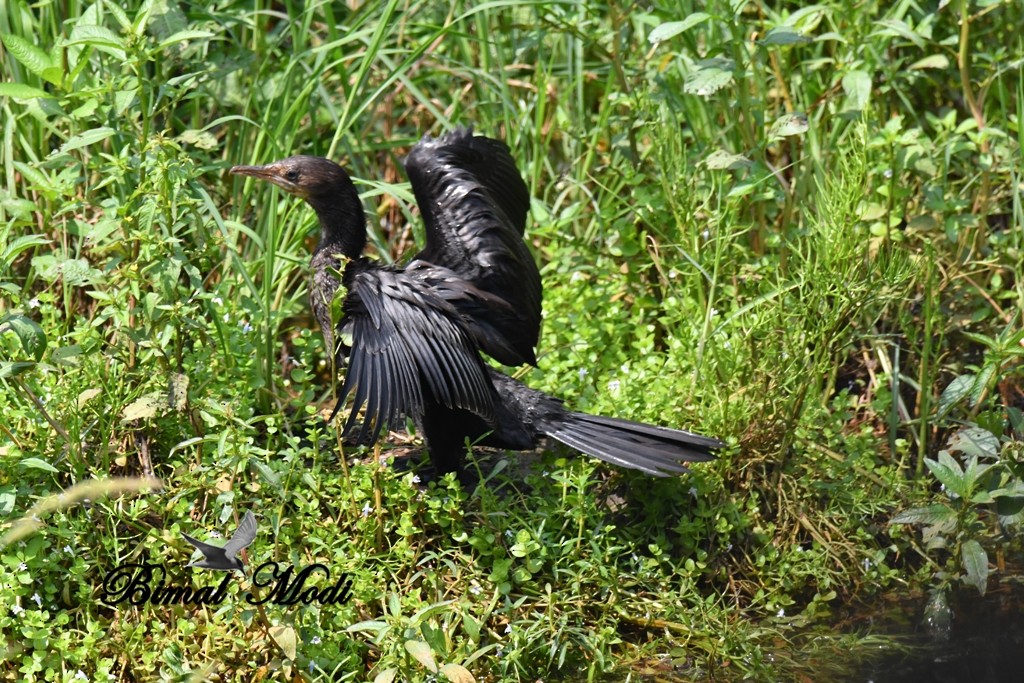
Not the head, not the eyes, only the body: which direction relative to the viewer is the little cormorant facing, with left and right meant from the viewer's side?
facing to the left of the viewer

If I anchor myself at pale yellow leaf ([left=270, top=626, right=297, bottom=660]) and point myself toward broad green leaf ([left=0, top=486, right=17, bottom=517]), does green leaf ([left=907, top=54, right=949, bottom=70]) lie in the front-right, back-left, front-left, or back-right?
back-right

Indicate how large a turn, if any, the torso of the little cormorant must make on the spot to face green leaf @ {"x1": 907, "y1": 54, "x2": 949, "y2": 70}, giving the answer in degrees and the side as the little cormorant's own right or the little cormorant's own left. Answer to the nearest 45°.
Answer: approximately 135° to the little cormorant's own right

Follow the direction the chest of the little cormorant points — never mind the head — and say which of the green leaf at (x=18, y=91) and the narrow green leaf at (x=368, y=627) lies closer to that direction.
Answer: the green leaf

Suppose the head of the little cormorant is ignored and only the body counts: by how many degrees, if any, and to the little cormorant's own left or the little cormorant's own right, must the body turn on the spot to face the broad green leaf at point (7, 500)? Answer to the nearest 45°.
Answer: approximately 45° to the little cormorant's own left

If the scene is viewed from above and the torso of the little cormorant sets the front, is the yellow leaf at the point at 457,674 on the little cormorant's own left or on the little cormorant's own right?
on the little cormorant's own left

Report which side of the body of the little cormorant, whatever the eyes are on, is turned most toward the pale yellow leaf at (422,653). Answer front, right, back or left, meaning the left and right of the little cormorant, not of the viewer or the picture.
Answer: left

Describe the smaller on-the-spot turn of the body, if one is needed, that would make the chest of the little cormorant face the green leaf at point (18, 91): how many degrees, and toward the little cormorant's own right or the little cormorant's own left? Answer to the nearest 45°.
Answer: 0° — it already faces it

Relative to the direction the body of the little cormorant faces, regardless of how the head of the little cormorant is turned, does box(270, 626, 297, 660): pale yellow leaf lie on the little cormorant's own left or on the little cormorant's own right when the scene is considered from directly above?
on the little cormorant's own left

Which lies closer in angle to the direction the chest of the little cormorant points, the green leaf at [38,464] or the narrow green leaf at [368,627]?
the green leaf
